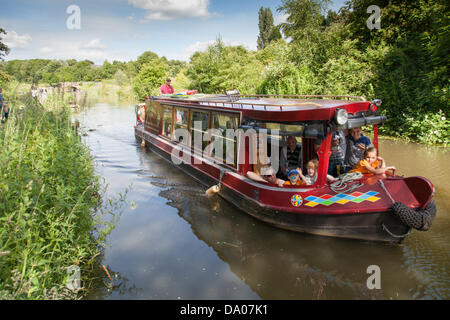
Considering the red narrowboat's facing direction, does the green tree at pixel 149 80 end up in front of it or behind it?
behind

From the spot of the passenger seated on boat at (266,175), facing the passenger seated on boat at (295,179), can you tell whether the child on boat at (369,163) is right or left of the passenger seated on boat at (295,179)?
left

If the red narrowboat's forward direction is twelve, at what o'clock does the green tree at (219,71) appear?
The green tree is roughly at 7 o'clock from the red narrowboat.

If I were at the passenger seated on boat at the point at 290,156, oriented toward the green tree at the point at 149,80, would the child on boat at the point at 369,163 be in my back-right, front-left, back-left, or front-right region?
back-right

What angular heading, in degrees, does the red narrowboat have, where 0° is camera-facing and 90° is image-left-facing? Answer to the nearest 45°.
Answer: approximately 315°
